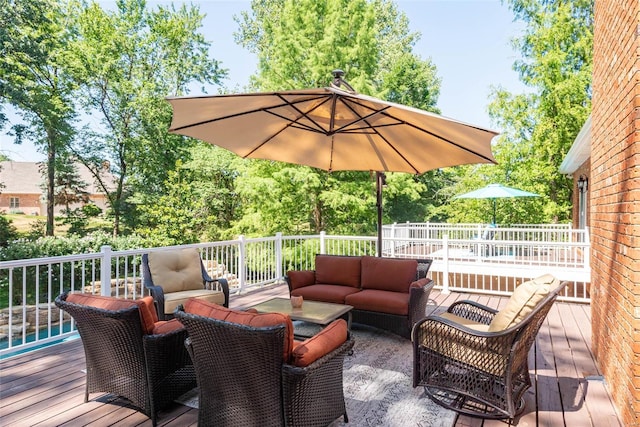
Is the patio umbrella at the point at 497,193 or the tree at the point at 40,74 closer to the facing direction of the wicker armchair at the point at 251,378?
the patio umbrella

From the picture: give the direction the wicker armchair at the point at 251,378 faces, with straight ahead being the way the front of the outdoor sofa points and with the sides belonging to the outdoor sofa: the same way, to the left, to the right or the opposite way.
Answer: the opposite way

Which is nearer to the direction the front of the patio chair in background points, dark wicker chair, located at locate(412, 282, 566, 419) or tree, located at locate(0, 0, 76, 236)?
the dark wicker chair

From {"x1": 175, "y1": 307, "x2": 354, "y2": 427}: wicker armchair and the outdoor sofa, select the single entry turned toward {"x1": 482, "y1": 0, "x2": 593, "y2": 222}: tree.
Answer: the wicker armchair

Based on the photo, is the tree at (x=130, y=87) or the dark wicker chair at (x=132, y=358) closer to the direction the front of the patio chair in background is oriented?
the dark wicker chair

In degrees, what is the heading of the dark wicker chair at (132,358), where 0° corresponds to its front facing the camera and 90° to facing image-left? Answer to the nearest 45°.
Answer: approximately 225°

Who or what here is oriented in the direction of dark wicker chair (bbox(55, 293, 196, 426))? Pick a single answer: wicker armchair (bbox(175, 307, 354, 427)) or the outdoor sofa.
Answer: the outdoor sofa

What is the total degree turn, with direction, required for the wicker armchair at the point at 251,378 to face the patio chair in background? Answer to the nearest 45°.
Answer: approximately 45° to its left

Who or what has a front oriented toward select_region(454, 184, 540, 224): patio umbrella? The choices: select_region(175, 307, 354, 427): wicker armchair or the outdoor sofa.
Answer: the wicker armchair

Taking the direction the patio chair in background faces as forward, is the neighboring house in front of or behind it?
behind

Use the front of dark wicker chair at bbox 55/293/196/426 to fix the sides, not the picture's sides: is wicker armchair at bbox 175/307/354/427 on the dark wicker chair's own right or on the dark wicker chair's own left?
on the dark wicker chair's own right

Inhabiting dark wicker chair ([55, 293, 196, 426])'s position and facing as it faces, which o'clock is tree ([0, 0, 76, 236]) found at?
The tree is roughly at 10 o'clock from the dark wicker chair.

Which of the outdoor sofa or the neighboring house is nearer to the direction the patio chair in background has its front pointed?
the outdoor sofa
